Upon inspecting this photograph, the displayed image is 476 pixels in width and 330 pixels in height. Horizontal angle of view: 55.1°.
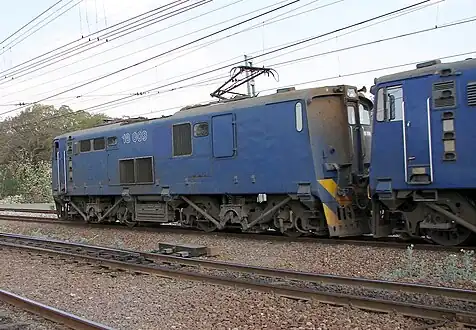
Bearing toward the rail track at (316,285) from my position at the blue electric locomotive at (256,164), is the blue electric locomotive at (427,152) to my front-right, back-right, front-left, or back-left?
front-left
